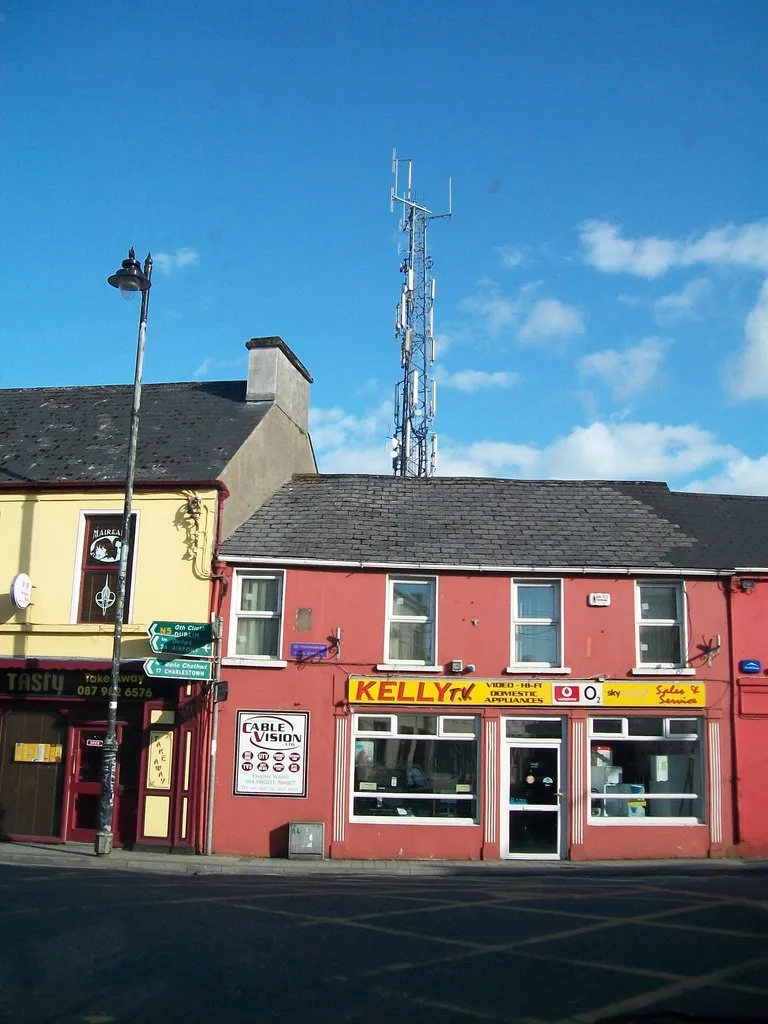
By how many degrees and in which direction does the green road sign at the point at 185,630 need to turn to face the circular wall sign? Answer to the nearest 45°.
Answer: approximately 135° to its right

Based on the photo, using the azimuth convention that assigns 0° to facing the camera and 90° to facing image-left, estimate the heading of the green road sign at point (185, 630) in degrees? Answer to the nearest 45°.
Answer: approximately 0°

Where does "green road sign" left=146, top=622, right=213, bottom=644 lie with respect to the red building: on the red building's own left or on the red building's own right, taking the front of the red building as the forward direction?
on the red building's own right

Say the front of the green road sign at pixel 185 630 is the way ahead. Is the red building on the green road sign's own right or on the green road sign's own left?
on the green road sign's own left

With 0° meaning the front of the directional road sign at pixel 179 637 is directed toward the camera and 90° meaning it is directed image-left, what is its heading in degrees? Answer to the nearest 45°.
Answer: approximately 0°

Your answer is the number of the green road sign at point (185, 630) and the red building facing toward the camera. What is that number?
2
